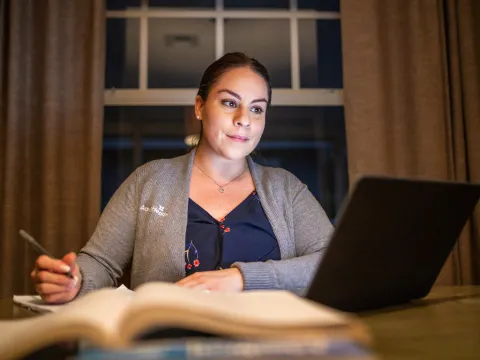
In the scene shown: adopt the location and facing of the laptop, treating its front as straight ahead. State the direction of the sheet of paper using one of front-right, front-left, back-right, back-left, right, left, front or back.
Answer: front-left

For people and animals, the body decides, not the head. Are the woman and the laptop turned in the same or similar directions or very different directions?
very different directions

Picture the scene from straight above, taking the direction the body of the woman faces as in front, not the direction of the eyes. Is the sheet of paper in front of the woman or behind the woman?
in front

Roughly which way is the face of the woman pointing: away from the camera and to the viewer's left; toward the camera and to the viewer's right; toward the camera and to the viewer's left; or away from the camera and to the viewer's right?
toward the camera and to the viewer's right

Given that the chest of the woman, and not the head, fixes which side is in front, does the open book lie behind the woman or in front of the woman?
in front

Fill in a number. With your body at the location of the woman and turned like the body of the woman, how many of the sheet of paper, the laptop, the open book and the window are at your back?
1

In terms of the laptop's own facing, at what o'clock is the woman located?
The woman is roughly at 12 o'clock from the laptop.

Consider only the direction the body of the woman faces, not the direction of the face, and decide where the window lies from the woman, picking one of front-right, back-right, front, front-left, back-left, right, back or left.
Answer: back

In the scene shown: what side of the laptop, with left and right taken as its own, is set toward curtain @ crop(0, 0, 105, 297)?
front

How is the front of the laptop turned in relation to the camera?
facing away from the viewer and to the left of the viewer

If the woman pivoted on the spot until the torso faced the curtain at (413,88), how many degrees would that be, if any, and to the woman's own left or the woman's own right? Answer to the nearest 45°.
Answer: approximately 135° to the woman's own left

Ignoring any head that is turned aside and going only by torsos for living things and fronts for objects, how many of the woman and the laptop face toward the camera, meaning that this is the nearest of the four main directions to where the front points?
1
